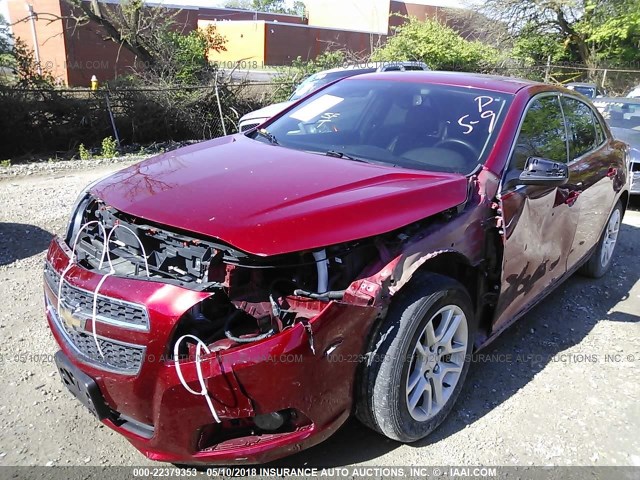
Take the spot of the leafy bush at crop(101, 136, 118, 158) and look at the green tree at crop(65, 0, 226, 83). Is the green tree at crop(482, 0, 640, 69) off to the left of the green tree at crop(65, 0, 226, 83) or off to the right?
right

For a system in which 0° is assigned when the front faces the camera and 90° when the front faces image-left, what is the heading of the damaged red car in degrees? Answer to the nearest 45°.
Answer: approximately 45°

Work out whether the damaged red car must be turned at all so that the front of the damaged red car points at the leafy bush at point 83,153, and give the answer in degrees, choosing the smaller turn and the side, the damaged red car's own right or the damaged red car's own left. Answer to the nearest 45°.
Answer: approximately 90° to the damaged red car's own right

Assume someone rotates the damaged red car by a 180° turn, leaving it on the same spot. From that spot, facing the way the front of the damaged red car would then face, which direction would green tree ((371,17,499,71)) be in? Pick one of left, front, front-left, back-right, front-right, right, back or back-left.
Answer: front-left

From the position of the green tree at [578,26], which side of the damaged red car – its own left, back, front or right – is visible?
back

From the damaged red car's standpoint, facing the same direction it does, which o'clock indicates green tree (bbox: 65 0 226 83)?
The green tree is roughly at 4 o'clock from the damaged red car.

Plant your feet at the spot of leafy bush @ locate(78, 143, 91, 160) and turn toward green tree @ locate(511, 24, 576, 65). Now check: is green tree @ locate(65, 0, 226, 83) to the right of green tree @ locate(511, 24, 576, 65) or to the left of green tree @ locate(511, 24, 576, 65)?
left

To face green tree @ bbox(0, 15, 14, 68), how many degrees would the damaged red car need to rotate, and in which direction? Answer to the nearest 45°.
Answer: approximately 90° to its right

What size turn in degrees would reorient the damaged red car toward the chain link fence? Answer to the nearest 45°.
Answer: approximately 90° to its right

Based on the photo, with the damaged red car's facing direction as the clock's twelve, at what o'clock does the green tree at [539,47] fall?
The green tree is roughly at 5 o'clock from the damaged red car.

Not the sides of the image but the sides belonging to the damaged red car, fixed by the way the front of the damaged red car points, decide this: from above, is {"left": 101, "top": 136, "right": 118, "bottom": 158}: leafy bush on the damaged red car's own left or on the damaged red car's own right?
on the damaged red car's own right

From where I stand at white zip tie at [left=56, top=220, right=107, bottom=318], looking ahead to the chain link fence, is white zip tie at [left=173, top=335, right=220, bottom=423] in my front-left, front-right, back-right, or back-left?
back-right
